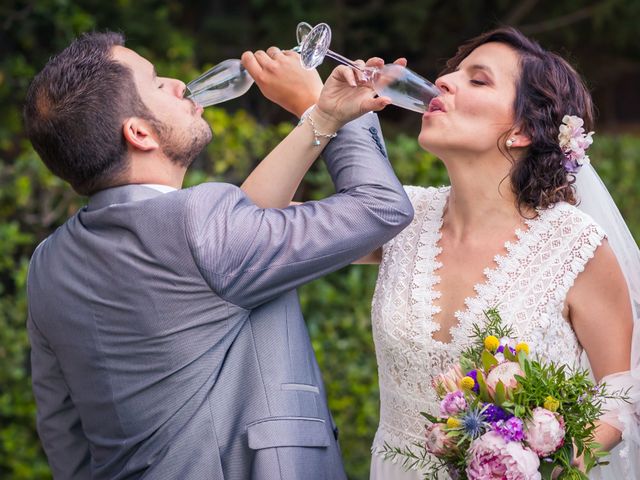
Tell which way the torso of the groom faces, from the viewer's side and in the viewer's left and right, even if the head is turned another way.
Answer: facing away from the viewer and to the right of the viewer

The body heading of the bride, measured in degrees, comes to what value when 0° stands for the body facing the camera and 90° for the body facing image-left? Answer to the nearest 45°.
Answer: approximately 45°

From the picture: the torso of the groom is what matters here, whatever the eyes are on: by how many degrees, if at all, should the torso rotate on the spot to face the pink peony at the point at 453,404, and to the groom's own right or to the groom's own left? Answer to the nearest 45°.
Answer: approximately 90° to the groom's own right

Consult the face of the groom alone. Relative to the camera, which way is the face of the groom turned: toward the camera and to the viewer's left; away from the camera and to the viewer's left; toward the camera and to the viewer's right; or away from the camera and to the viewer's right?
away from the camera and to the viewer's right

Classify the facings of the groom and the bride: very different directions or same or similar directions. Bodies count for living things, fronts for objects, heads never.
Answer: very different directions
